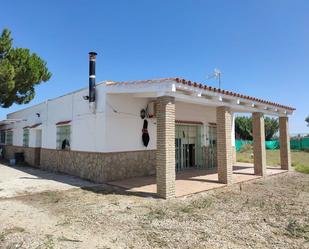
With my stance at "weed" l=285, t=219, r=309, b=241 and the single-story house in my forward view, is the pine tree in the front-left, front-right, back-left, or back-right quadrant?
front-left

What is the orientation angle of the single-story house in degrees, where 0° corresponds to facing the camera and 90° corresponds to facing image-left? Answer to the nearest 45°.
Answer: approximately 315°

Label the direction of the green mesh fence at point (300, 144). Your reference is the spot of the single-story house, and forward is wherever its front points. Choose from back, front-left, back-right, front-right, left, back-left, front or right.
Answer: left

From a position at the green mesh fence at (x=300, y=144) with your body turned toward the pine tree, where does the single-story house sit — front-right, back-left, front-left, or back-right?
front-left

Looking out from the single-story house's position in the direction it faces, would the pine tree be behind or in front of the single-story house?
behind

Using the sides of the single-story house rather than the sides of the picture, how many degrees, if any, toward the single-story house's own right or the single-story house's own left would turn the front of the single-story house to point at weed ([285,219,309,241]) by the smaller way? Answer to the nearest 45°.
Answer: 0° — it already faces it

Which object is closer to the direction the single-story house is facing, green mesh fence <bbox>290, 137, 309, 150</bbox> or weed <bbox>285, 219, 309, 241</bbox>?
the weed
